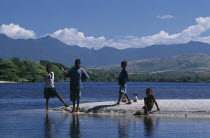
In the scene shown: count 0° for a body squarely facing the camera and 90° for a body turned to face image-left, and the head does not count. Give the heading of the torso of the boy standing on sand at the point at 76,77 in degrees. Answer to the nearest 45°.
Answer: approximately 0°
